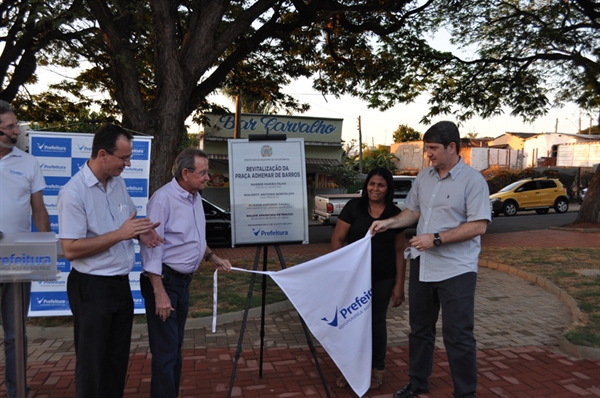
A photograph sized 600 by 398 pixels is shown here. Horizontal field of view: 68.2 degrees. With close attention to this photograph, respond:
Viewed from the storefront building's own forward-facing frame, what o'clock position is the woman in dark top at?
The woman in dark top is roughly at 12 o'clock from the storefront building.

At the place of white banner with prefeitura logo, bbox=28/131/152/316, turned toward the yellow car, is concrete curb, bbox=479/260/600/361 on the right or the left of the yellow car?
right

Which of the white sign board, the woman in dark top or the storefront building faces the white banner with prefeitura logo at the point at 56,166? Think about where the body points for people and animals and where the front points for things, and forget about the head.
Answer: the storefront building

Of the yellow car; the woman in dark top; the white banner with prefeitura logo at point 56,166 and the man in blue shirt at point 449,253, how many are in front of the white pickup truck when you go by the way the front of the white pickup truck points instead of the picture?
1

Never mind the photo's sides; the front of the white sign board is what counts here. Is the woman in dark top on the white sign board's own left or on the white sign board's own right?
on the white sign board's own left

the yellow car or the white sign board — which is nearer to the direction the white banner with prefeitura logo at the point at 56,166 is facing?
the white sign board

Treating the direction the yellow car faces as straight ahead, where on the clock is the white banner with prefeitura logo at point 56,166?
The white banner with prefeitura logo is roughly at 11 o'clock from the yellow car.

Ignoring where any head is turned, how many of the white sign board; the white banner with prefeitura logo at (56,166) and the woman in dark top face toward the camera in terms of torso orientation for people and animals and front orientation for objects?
3

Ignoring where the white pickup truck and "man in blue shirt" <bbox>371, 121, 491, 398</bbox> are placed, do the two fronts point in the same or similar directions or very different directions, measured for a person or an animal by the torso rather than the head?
very different directions

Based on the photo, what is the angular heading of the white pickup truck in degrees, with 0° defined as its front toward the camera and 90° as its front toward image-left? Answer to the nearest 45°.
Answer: approximately 225°

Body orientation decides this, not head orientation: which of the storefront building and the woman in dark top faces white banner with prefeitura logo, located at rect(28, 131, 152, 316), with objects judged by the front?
the storefront building
